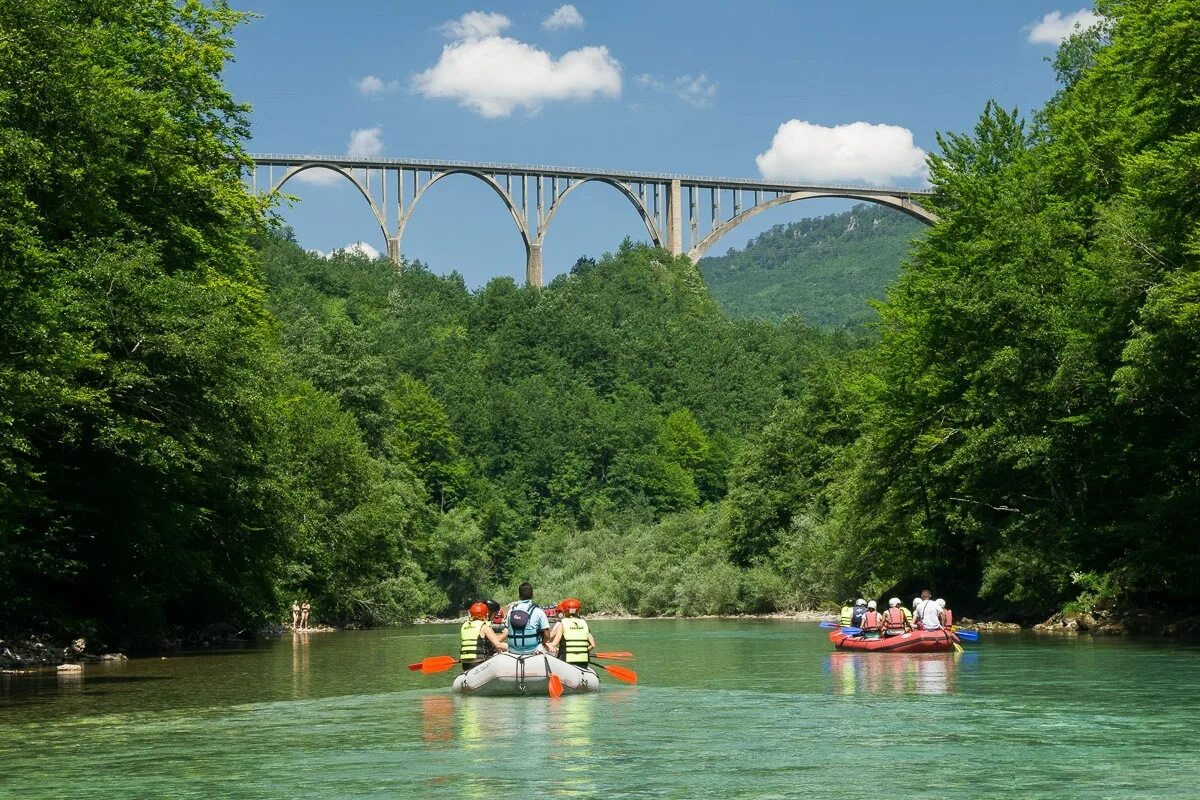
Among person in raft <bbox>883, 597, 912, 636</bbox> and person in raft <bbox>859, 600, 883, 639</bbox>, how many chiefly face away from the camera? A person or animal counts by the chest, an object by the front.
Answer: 2

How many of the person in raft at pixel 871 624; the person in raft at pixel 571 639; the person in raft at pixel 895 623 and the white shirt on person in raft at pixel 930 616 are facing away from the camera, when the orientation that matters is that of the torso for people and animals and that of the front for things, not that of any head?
4

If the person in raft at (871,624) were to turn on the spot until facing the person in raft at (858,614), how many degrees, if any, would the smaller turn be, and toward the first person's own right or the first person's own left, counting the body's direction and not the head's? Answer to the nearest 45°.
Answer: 0° — they already face them

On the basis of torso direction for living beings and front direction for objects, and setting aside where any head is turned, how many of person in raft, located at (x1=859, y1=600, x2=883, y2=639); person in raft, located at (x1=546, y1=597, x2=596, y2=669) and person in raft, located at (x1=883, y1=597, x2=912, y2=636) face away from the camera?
3

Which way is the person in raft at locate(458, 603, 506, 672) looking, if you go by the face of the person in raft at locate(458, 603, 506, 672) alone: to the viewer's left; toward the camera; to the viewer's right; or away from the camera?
away from the camera

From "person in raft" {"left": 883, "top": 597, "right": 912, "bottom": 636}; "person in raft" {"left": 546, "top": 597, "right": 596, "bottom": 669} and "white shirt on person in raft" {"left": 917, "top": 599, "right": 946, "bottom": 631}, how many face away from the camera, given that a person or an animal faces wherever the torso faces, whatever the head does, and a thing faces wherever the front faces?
3

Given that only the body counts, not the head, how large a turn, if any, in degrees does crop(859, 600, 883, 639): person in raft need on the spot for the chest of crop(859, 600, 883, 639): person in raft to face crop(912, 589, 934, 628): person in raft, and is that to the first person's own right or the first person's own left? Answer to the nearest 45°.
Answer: approximately 135° to the first person's own right

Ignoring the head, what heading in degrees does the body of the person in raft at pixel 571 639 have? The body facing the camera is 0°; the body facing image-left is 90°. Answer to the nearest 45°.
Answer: approximately 180°

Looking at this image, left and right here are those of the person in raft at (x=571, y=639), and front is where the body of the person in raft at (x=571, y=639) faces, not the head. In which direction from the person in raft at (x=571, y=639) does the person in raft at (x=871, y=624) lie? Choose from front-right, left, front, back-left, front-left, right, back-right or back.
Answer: front-right

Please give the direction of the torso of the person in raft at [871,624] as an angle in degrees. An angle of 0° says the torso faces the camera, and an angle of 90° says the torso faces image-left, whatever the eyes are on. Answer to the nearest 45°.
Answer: approximately 180°

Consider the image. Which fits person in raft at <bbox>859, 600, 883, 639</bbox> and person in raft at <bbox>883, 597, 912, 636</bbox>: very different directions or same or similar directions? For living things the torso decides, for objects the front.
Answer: same or similar directions

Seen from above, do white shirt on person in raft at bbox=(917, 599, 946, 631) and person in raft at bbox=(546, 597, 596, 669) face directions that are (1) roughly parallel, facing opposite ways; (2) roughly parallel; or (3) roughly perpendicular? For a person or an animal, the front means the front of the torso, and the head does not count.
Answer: roughly parallel

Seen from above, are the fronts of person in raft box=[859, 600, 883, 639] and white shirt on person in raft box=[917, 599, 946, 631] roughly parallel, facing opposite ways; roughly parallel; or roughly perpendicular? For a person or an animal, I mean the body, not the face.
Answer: roughly parallel

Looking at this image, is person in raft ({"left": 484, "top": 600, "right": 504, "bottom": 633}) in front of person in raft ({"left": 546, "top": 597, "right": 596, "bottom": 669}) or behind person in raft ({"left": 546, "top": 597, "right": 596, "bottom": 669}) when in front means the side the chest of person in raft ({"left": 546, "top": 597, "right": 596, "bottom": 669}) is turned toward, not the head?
in front

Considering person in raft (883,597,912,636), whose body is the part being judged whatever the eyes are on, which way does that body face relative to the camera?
away from the camera
